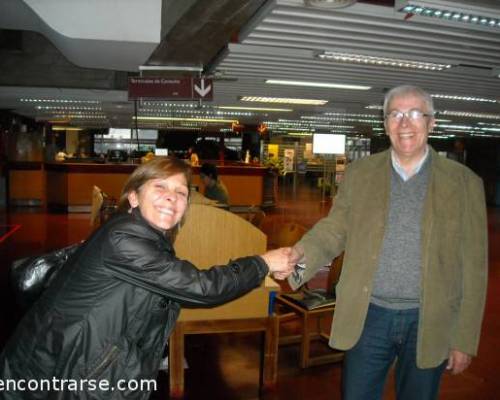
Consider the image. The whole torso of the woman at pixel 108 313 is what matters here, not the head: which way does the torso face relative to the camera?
to the viewer's right

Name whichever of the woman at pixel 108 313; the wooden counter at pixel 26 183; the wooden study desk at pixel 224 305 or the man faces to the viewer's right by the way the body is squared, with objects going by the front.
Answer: the woman

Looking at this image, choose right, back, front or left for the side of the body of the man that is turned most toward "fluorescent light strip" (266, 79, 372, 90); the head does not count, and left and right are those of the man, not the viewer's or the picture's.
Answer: back

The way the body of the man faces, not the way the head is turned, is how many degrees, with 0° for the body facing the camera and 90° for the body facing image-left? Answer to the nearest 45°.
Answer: approximately 0°

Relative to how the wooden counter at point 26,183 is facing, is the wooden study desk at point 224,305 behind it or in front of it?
in front

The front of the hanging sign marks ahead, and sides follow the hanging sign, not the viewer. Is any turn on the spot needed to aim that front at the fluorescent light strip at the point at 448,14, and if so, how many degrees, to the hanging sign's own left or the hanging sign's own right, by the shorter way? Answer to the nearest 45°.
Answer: approximately 45° to the hanging sign's own left

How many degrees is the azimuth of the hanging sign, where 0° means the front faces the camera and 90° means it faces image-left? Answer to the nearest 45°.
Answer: approximately 0°

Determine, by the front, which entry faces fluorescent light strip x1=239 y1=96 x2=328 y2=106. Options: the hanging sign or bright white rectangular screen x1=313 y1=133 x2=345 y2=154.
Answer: the bright white rectangular screen
